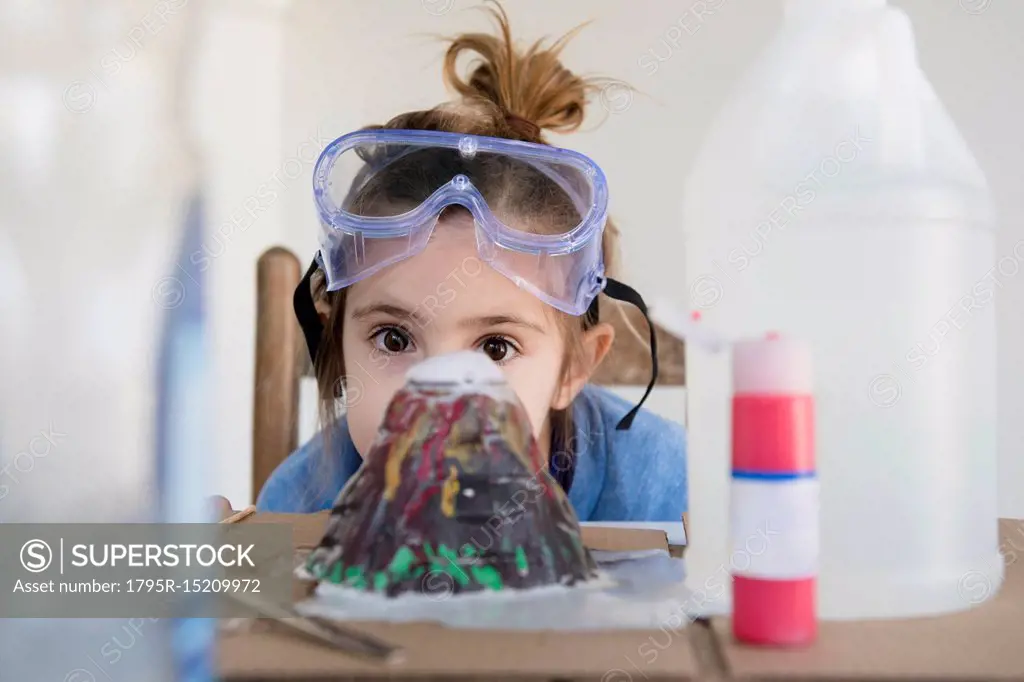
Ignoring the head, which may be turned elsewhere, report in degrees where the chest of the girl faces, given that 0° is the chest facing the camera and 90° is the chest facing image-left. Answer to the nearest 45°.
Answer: approximately 0°
